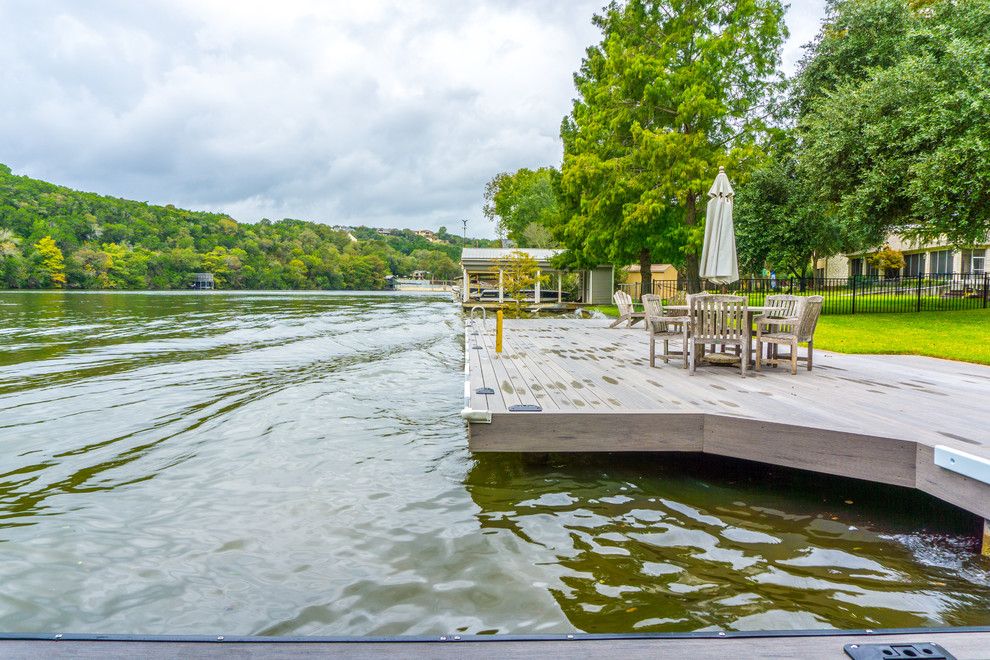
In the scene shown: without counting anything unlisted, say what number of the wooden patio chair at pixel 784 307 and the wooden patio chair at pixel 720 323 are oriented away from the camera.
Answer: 1

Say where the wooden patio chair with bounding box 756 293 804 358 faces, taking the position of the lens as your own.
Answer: facing the viewer and to the left of the viewer

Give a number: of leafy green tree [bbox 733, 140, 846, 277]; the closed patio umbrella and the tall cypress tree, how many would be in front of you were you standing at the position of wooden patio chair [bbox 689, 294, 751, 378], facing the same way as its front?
3

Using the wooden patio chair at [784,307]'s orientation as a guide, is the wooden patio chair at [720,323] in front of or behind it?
in front

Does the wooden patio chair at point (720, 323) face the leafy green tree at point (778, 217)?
yes

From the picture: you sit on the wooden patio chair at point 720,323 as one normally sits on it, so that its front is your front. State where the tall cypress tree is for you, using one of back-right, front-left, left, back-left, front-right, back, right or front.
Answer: front

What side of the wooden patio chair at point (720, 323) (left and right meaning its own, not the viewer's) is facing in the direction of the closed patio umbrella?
front

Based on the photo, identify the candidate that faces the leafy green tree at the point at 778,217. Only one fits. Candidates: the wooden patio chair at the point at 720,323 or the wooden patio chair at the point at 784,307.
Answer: the wooden patio chair at the point at 720,323

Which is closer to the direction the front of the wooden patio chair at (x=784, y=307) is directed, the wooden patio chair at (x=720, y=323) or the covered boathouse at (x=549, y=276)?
the wooden patio chair

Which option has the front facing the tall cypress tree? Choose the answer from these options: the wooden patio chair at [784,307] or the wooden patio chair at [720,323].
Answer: the wooden patio chair at [720,323]

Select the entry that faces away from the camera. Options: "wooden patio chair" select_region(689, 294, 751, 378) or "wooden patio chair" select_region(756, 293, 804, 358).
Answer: "wooden patio chair" select_region(689, 294, 751, 378)

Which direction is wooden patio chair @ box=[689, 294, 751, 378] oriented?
away from the camera
